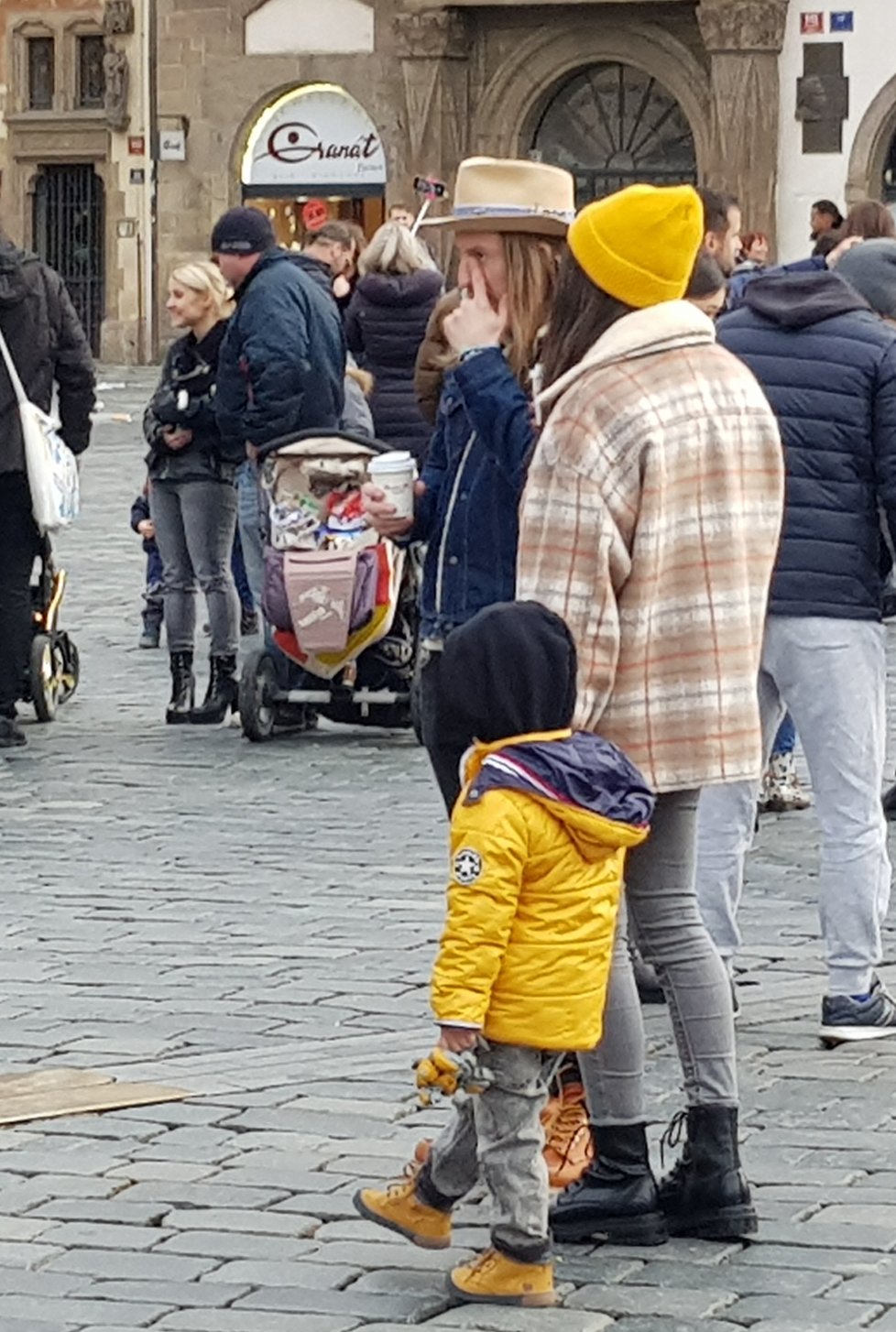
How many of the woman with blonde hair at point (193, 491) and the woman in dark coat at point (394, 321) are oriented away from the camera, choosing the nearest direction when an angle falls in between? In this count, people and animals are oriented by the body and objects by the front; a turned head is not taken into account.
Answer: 1

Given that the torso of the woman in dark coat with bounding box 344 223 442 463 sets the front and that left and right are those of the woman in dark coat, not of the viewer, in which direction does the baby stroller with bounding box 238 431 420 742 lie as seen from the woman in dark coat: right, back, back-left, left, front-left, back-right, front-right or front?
back

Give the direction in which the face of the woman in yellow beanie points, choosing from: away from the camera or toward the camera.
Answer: away from the camera

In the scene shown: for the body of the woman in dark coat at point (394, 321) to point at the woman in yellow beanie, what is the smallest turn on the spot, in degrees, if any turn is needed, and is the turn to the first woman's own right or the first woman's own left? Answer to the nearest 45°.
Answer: approximately 180°

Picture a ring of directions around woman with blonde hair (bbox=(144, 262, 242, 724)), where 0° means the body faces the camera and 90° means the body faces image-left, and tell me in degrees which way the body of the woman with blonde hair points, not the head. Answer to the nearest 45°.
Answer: approximately 45°

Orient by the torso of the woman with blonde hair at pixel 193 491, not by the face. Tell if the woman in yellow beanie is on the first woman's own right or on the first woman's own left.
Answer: on the first woman's own left

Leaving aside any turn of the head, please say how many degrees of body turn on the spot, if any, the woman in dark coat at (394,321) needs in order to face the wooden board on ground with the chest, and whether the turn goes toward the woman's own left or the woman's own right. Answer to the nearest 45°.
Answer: approximately 180°

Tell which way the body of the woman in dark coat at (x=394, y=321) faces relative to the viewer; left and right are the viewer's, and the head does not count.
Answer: facing away from the viewer

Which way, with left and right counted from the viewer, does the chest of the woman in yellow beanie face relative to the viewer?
facing away from the viewer and to the left of the viewer

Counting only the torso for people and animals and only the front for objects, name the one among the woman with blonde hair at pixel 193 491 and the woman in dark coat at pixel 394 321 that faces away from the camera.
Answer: the woman in dark coat
